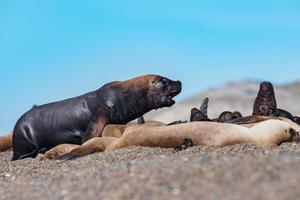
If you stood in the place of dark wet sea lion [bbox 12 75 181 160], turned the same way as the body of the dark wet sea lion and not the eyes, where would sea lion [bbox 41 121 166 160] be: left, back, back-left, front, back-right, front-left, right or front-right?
right

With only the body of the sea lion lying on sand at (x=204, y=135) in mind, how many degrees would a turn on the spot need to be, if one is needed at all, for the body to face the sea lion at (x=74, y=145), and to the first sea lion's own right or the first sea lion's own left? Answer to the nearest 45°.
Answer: approximately 135° to the first sea lion's own left

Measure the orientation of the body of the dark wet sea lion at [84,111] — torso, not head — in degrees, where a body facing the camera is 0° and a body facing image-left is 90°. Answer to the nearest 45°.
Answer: approximately 270°

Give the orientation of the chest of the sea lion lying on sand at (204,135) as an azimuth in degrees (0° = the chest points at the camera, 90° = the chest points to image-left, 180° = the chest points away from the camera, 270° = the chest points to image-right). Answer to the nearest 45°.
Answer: approximately 270°

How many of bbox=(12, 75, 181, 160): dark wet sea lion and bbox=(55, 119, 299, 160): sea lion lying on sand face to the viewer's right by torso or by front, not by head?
2

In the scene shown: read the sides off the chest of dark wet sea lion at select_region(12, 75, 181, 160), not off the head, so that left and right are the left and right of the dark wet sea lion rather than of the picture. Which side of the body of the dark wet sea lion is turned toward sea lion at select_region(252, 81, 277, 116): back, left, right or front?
front

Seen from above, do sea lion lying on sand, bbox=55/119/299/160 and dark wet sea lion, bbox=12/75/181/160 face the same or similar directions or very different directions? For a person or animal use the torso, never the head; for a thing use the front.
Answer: same or similar directions

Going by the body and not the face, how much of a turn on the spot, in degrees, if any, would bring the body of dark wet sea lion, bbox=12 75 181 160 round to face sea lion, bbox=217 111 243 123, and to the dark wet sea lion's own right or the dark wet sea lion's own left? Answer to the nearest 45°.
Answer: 0° — it already faces it
